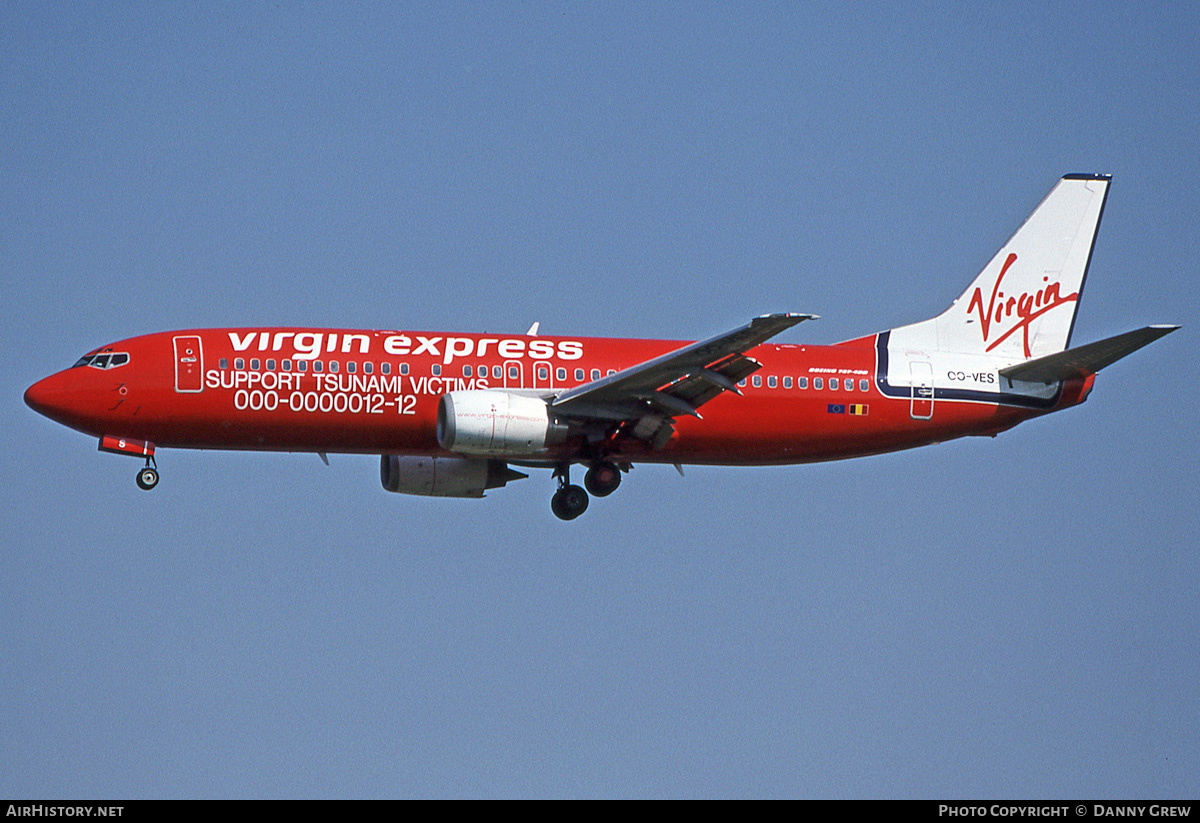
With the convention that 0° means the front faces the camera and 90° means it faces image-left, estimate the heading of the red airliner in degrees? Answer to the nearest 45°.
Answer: approximately 90°
